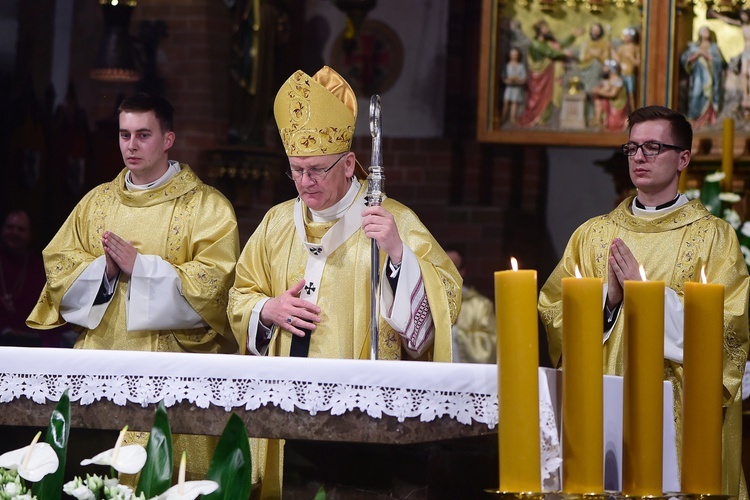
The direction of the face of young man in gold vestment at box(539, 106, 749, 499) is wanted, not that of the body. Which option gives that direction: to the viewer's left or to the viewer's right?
to the viewer's left

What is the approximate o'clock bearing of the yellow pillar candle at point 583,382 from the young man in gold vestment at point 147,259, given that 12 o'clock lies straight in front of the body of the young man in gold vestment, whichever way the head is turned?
The yellow pillar candle is roughly at 10 o'clock from the young man in gold vestment.

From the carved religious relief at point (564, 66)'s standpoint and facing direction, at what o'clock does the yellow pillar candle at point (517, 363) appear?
The yellow pillar candle is roughly at 12 o'clock from the carved religious relief.

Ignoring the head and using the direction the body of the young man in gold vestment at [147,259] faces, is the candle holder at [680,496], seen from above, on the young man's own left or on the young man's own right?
on the young man's own left

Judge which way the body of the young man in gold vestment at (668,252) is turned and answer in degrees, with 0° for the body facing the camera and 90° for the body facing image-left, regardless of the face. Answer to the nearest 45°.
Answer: approximately 45°

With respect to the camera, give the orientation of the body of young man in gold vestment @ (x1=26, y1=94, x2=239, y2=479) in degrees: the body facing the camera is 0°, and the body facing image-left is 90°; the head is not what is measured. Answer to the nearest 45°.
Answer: approximately 45°

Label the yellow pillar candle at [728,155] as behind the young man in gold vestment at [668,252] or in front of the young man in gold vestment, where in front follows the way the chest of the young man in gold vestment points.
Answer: behind

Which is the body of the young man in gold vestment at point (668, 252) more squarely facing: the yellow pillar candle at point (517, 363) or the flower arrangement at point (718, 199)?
the yellow pillar candle
